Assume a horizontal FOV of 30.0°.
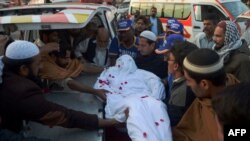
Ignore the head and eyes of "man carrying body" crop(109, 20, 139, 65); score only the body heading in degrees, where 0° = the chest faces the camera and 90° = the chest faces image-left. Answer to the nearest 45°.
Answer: approximately 0°

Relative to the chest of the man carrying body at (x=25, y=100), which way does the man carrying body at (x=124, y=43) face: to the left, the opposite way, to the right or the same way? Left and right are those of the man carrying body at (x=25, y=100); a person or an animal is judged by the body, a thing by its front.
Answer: to the right

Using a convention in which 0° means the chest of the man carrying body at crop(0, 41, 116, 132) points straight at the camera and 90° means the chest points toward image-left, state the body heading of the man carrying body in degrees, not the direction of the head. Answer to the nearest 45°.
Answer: approximately 270°

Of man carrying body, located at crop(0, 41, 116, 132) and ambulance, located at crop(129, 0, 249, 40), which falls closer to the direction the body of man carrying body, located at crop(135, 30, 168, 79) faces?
the man carrying body

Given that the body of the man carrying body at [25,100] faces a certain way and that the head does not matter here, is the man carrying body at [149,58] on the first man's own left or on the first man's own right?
on the first man's own left

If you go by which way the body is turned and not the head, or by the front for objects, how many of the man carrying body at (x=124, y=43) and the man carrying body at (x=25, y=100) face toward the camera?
1
